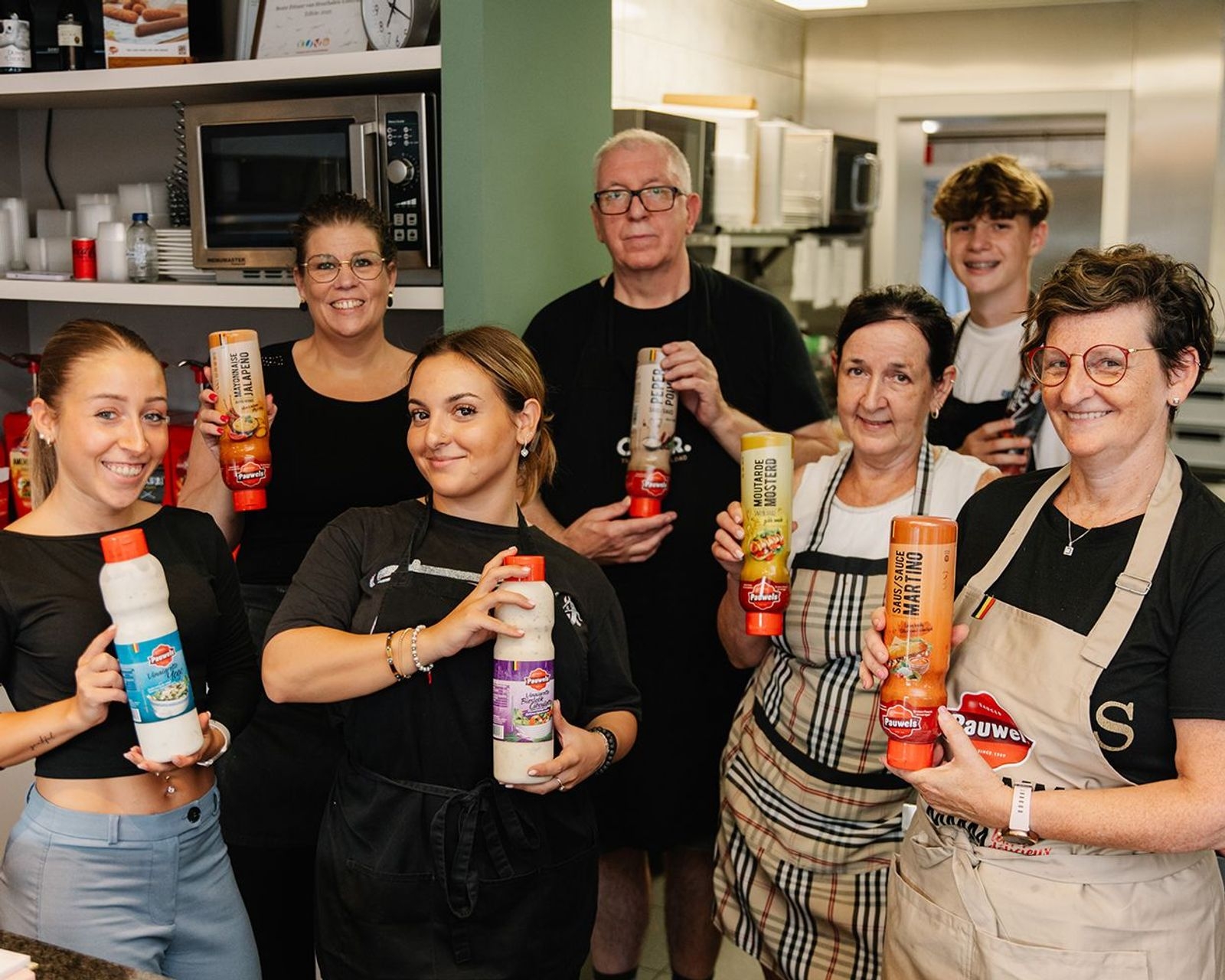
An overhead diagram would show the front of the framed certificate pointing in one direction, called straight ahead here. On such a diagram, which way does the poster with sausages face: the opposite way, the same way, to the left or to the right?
the same way

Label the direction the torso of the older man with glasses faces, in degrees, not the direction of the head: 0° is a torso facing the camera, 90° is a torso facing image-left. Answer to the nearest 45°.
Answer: approximately 0°

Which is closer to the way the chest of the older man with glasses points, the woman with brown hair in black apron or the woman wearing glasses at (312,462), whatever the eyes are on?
the woman with brown hair in black apron

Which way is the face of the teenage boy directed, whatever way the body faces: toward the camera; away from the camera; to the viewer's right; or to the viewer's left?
toward the camera

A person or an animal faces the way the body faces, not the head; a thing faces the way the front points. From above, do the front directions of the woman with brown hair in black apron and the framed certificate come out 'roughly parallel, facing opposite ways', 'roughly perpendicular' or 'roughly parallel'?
roughly parallel

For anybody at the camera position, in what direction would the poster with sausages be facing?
facing the viewer

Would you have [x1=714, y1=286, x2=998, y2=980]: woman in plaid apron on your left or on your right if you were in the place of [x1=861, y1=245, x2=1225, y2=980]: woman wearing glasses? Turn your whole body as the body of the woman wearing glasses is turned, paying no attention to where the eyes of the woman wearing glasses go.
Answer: on your right

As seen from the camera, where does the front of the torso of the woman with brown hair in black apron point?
toward the camera

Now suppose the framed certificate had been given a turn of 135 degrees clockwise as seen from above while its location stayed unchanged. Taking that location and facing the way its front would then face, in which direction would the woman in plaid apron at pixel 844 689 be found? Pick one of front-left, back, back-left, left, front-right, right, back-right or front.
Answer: back

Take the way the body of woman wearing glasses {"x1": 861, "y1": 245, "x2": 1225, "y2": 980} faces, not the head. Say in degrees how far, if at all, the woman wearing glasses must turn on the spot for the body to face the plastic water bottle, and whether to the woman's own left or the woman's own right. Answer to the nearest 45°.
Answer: approximately 90° to the woman's own right

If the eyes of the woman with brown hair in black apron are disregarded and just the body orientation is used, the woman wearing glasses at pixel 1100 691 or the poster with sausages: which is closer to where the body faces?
the woman wearing glasses

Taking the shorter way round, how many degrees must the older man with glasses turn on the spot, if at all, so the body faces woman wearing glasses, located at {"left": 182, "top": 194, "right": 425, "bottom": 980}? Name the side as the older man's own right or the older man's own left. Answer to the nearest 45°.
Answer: approximately 90° to the older man's own right

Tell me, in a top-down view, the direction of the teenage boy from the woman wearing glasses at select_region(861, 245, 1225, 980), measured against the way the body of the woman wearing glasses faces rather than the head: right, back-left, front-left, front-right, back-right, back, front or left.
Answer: back-right

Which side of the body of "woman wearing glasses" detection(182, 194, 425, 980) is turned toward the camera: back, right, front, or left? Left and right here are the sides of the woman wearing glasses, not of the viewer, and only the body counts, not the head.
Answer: front

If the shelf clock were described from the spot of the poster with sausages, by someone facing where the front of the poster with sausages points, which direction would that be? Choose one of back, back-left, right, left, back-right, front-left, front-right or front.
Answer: front-left

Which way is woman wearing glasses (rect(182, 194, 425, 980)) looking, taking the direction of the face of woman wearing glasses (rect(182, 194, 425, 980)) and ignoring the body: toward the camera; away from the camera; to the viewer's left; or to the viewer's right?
toward the camera
